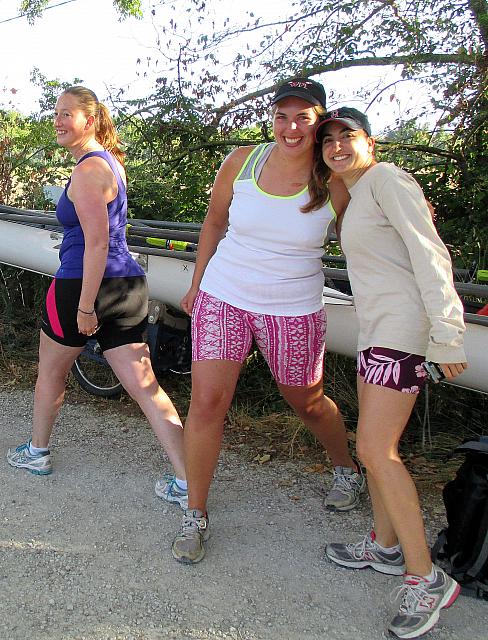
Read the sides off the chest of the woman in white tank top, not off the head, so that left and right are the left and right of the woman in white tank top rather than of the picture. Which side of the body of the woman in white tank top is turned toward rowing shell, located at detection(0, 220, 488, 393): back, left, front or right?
back

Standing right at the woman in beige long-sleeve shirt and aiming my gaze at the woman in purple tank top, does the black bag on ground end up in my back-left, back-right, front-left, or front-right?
back-right

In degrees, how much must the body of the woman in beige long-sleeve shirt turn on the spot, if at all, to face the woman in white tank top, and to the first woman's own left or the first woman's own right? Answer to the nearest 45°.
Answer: approximately 90° to the first woman's own right

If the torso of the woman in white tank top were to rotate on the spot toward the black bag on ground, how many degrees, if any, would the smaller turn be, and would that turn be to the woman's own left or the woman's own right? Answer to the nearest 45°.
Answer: approximately 45° to the woman's own left
